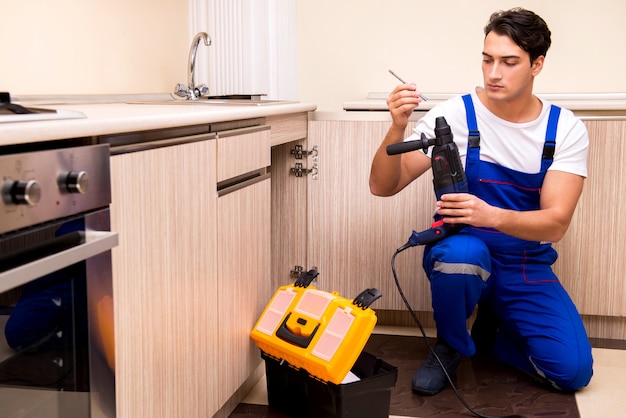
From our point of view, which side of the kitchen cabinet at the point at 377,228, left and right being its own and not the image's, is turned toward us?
front

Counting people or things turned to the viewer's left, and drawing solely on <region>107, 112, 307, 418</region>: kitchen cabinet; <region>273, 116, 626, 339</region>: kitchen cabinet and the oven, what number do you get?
0

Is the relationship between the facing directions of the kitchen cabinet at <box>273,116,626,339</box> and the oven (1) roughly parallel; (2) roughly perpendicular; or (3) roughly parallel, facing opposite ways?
roughly perpendicular

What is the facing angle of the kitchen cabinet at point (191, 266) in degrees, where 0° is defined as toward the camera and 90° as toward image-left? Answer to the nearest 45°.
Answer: approximately 315°

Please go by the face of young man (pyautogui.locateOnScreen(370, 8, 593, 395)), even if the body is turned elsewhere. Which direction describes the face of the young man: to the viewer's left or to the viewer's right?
to the viewer's left

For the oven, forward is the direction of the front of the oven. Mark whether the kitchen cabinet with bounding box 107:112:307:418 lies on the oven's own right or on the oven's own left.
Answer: on the oven's own left

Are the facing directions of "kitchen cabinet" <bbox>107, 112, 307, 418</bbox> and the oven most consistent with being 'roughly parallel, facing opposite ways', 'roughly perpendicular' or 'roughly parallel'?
roughly parallel

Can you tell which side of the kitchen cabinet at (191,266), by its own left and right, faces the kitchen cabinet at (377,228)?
left
